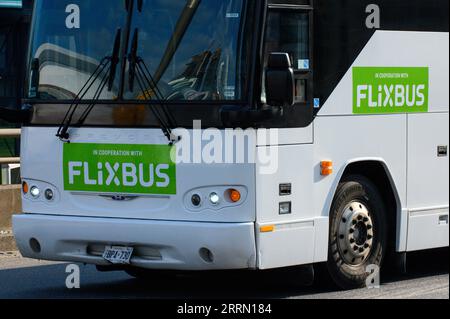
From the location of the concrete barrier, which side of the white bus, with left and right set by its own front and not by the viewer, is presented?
right

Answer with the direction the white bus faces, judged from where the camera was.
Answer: facing the viewer and to the left of the viewer
